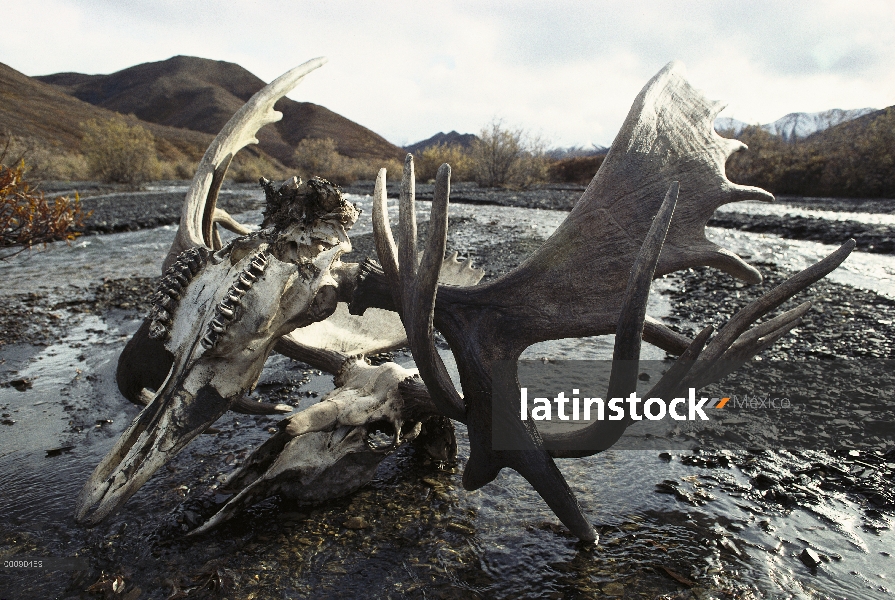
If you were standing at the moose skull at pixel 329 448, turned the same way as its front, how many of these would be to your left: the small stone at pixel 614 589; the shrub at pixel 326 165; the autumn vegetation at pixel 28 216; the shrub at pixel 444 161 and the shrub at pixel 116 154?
1

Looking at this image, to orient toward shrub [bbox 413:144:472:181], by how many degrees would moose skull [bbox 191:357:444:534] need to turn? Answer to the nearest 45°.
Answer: approximately 135° to its right

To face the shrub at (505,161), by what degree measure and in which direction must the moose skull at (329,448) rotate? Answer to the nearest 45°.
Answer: approximately 135° to its right

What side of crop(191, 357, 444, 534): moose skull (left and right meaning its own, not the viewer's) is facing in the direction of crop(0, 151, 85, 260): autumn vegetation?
right

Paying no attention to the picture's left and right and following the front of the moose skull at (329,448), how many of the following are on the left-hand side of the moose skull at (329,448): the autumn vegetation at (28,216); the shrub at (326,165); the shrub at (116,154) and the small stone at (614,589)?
1

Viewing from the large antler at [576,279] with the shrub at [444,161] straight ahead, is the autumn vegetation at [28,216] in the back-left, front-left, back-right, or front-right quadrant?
front-left

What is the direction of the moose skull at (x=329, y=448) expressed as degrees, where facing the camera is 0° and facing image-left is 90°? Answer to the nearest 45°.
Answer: approximately 45°

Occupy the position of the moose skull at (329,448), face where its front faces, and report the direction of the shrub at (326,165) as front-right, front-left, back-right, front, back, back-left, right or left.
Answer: back-right

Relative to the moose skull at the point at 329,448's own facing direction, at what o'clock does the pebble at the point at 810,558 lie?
The pebble is roughly at 8 o'clock from the moose skull.

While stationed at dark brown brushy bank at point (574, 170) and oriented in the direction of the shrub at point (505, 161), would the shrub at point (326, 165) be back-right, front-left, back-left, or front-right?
front-right

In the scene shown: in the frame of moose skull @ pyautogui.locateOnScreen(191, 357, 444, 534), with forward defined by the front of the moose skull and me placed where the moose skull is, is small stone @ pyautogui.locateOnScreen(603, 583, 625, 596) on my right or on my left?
on my left
